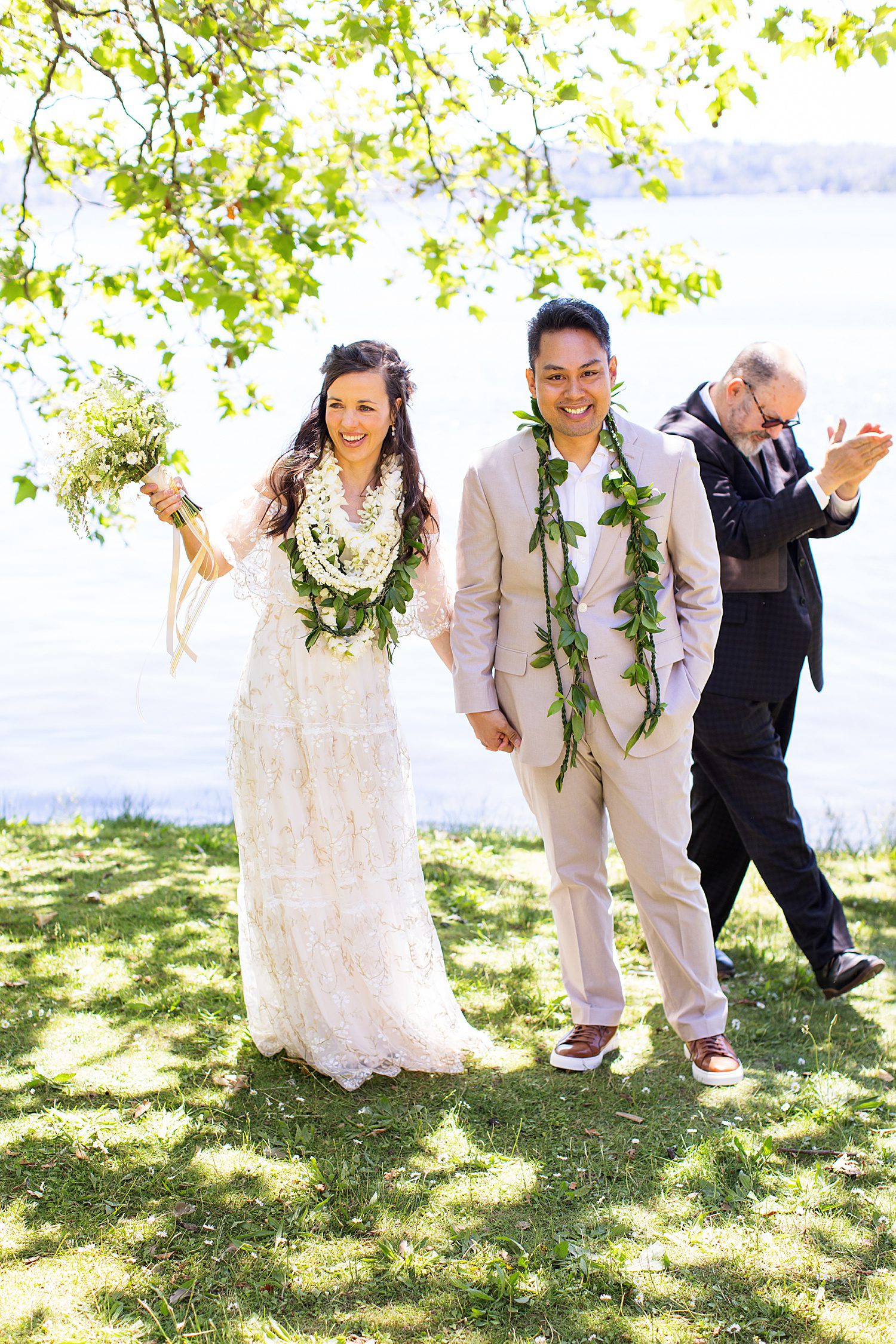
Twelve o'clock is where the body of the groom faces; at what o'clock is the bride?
The bride is roughly at 3 o'clock from the groom.

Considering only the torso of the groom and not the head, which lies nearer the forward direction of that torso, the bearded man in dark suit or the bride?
the bride

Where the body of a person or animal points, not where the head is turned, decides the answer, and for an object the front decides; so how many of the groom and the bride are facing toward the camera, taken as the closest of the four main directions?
2

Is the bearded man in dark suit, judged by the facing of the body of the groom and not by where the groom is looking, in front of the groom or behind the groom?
behind

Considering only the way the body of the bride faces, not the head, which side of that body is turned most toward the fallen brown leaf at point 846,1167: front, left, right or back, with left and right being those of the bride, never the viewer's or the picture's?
left

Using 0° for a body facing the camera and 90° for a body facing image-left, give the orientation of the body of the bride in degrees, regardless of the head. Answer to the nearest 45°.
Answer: approximately 0°
